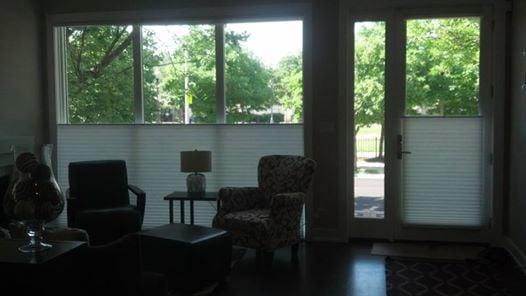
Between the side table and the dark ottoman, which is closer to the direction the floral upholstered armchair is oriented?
the dark ottoman

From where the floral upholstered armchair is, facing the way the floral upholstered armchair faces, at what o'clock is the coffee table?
The coffee table is roughly at 11 o'clock from the floral upholstered armchair.

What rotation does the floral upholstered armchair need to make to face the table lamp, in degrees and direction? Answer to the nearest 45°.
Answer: approximately 90° to its right

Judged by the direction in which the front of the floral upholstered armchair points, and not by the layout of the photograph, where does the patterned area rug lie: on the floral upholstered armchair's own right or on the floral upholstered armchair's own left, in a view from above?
on the floral upholstered armchair's own left

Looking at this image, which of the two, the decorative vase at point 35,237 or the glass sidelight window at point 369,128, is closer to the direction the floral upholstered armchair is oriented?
the decorative vase

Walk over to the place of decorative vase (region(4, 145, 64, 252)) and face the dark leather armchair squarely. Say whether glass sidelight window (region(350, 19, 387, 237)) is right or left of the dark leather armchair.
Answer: right

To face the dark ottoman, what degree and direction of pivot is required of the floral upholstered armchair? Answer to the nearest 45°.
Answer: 0° — it already faces it

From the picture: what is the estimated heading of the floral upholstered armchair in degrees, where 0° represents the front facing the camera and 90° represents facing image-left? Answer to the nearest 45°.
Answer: approximately 45°

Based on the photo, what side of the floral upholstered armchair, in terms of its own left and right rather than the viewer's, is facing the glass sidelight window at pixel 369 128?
back
